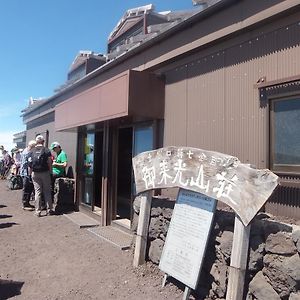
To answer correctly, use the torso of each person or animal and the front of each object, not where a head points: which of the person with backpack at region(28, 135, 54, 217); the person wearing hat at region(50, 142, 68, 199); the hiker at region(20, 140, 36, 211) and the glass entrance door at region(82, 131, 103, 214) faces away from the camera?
the person with backpack

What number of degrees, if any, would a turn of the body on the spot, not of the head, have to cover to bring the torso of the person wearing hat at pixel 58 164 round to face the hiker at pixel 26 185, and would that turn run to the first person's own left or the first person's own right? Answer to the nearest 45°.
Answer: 0° — they already face them

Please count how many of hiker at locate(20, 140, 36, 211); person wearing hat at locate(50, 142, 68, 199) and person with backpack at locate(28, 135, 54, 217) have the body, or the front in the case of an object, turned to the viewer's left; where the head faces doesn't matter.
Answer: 1

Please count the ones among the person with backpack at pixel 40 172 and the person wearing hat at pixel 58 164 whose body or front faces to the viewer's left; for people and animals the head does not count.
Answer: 1

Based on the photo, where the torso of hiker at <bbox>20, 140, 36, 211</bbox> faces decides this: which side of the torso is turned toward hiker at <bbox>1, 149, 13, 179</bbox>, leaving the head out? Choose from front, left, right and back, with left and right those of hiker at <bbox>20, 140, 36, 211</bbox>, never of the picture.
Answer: left

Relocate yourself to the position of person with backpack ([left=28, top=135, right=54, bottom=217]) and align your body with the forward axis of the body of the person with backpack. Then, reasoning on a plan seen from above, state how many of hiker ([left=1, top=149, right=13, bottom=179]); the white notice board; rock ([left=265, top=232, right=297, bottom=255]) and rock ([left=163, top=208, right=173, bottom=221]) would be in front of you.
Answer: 1

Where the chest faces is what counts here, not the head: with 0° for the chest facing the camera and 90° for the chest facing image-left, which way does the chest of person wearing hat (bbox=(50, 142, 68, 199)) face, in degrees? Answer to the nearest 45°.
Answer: approximately 90°

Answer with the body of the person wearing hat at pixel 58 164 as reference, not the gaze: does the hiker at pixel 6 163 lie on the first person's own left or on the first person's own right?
on the first person's own right

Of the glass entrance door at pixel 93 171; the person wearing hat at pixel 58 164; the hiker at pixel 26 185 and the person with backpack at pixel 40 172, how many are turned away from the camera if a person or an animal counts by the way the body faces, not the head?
1

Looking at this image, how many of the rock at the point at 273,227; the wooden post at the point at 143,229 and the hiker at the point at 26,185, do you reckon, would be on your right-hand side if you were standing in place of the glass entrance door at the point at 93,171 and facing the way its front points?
1

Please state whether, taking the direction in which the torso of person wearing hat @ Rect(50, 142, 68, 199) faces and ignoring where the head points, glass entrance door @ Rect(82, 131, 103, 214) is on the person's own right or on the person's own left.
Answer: on the person's own left

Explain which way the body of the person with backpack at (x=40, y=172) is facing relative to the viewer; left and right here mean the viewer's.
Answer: facing away from the viewer
